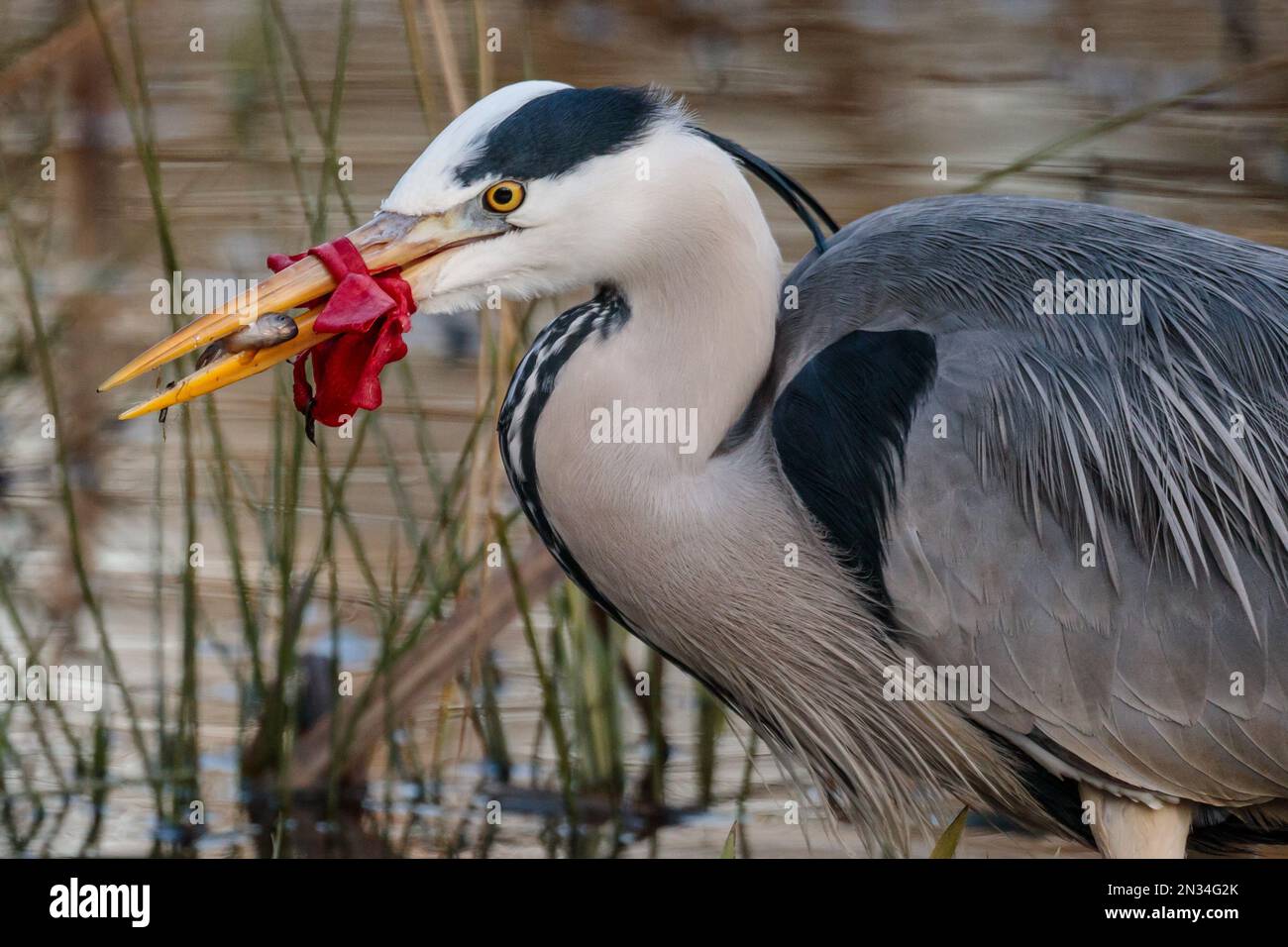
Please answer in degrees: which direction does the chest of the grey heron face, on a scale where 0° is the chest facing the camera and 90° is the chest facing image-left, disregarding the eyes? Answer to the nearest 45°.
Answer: approximately 90°

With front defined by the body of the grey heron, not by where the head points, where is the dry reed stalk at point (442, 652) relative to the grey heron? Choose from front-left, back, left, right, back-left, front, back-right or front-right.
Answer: front-right
